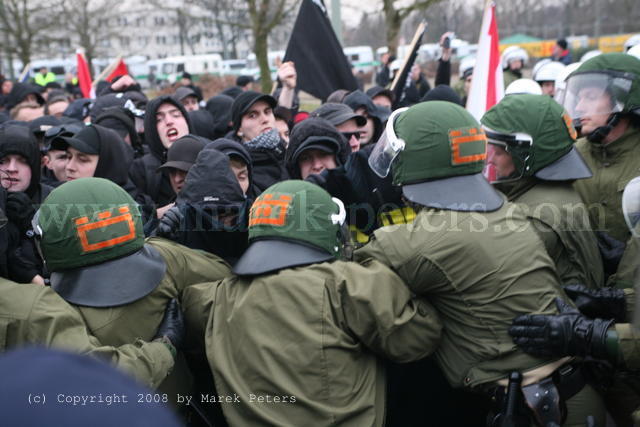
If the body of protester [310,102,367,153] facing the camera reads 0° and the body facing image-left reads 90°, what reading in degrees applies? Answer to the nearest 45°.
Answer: approximately 315°

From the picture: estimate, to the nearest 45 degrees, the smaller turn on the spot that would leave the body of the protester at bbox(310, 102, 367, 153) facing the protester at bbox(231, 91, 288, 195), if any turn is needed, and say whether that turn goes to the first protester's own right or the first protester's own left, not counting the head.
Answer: approximately 135° to the first protester's own right

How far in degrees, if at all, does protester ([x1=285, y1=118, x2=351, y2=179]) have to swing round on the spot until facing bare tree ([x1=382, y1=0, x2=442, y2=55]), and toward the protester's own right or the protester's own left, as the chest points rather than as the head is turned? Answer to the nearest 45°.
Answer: approximately 180°

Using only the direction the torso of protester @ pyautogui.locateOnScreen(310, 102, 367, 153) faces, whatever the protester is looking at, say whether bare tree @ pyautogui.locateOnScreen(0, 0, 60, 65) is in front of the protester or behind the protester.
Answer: behind

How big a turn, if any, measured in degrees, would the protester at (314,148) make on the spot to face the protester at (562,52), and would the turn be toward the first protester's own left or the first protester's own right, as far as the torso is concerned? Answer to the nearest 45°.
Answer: approximately 135° to the first protester's own left

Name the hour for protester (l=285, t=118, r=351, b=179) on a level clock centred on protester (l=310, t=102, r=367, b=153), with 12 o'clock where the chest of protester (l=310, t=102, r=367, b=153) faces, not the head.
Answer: protester (l=285, t=118, r=351, b=179) is roughly at 2 o'clock from protester (l=310, t=102, r=367, b=153).

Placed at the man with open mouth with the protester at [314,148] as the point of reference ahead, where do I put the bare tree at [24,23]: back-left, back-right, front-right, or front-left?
back-left

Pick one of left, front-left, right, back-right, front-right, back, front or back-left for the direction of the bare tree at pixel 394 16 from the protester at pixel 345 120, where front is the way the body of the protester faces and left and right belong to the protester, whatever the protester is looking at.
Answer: back-left
